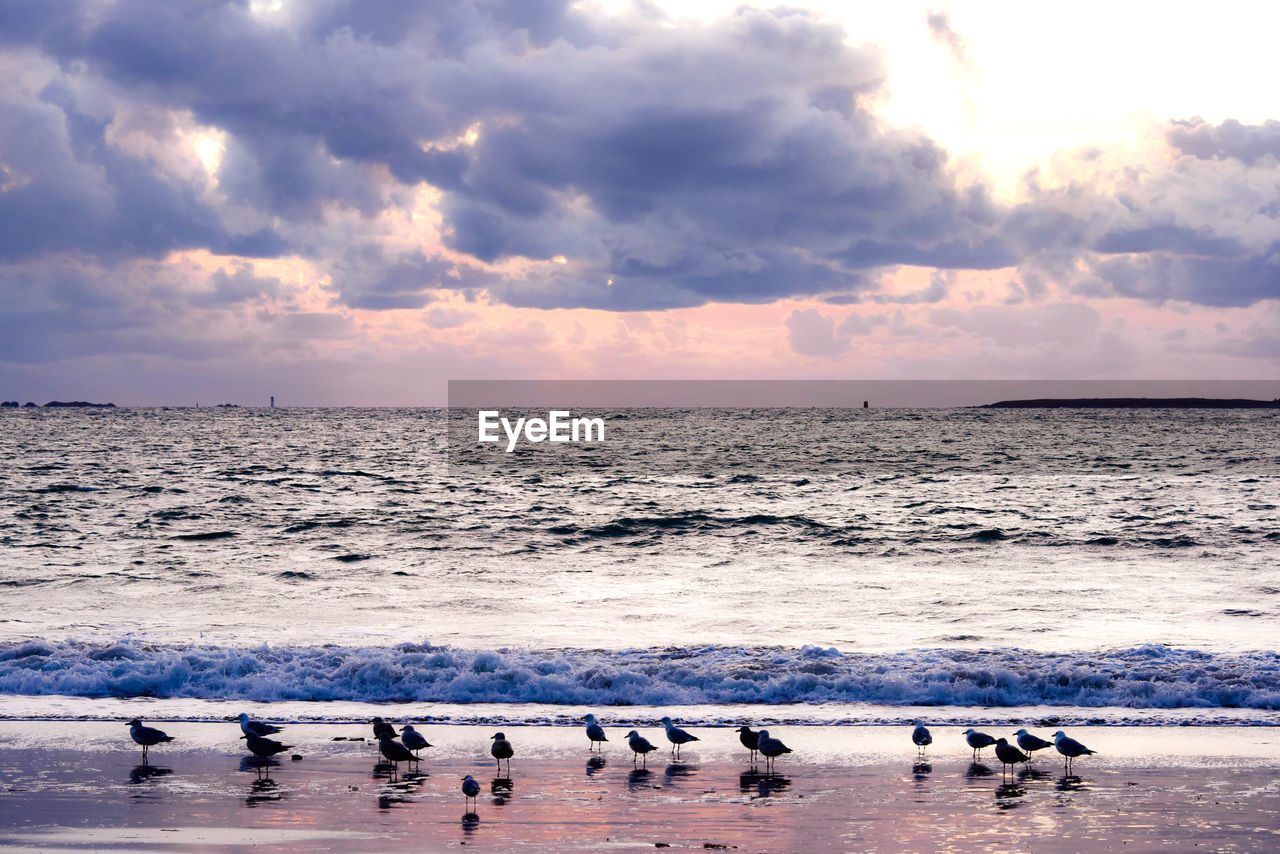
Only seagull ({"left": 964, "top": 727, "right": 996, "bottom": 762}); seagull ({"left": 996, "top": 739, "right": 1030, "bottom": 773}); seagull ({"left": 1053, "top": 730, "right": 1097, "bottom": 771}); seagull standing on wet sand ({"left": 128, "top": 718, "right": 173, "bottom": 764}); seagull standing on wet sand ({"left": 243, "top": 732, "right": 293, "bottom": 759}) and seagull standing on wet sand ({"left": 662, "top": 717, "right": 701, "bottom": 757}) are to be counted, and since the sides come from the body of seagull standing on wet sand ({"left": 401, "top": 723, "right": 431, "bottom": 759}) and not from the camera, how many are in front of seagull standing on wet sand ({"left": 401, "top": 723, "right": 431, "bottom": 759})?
2

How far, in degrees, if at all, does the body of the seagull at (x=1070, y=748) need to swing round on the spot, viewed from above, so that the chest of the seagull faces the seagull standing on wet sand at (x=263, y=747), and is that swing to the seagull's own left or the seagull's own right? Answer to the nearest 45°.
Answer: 0° — it already faces it

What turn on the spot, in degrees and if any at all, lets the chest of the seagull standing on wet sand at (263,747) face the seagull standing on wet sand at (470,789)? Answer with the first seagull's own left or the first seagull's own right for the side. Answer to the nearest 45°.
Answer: approximately 135° to the first seagull's own left

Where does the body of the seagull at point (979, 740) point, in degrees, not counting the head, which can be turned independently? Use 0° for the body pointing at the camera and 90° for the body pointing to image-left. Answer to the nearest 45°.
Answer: approximately 90°

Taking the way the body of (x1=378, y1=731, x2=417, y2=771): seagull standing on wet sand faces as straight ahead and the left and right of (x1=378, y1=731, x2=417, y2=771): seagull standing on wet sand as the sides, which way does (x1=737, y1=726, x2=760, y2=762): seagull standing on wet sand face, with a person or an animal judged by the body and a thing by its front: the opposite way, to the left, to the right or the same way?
the same way

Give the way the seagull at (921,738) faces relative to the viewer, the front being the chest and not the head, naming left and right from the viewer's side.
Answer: facing the viewer and to the left of the viewer

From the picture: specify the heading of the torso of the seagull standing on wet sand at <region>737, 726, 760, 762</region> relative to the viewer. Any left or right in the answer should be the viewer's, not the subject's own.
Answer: facing to the left of the viewer
